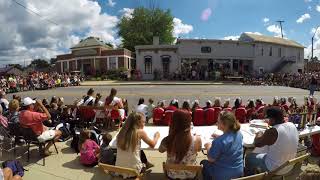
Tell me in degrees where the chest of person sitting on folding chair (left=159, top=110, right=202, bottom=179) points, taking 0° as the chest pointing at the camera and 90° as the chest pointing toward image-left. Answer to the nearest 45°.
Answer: approximately 180°

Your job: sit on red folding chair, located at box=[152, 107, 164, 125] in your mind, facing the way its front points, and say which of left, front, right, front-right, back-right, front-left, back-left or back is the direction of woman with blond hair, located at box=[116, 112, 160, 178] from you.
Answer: back

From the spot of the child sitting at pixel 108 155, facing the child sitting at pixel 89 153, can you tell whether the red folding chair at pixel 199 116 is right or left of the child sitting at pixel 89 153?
right

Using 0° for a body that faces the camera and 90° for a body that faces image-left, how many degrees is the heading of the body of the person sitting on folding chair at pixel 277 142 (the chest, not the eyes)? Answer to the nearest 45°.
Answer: approximately 135°

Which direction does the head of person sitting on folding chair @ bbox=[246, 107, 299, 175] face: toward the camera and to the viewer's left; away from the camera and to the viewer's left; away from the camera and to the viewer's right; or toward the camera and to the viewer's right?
away from the camera and to the viewer's left

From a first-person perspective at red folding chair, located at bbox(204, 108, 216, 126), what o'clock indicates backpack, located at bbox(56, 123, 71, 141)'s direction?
The backpack is roughly at 8 o'clock from the red folding chair.

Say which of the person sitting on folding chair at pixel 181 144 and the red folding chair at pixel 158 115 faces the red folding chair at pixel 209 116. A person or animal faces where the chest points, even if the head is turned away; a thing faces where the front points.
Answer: the person sitting on folding chair

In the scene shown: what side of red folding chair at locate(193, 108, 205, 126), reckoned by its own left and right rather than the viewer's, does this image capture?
back

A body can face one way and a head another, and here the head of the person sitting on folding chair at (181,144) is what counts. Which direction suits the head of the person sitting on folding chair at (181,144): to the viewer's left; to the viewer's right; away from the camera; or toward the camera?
away from the camera

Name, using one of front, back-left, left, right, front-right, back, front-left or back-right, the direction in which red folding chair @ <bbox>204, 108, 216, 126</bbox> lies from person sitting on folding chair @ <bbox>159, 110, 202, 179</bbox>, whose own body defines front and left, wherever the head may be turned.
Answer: front

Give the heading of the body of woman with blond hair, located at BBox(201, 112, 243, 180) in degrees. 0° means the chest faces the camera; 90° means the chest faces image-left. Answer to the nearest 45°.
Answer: approximately 135°

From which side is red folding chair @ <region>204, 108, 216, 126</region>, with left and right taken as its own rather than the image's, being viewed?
back
